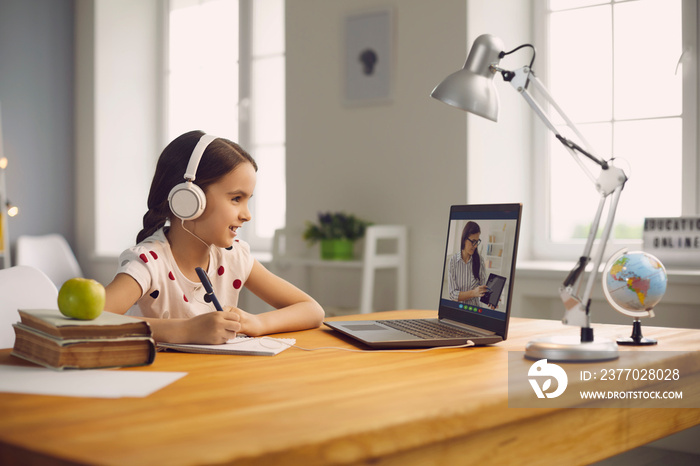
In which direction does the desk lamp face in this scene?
to the viewer's left

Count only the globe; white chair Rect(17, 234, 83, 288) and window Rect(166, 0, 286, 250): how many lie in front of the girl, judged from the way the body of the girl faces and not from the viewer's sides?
1

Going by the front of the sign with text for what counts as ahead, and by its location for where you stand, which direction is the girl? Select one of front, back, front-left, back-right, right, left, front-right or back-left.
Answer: front-right

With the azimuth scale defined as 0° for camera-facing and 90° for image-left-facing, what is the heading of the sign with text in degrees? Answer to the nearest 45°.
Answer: approximately 0°

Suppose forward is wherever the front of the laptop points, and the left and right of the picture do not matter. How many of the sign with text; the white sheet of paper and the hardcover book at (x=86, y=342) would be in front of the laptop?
2

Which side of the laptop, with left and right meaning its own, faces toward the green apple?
front

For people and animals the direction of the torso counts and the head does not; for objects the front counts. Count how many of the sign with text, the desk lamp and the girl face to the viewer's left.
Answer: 1

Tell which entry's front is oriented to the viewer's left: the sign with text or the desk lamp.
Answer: the desk lamp

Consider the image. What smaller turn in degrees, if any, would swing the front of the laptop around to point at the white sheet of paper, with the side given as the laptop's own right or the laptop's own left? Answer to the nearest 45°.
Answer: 0° — it already faces it

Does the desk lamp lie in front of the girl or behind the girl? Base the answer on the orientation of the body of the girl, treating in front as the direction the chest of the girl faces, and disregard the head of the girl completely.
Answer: in front

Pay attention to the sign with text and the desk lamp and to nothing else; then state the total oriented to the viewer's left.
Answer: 1

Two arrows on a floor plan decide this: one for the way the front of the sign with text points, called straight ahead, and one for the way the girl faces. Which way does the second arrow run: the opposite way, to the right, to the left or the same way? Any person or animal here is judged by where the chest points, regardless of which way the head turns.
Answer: to the left
